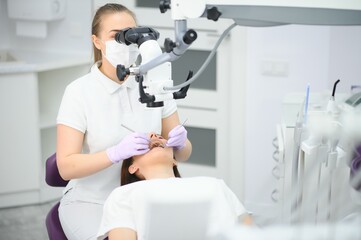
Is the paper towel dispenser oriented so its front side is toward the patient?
yes

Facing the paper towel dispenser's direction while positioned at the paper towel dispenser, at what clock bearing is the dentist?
The dentist is roughly at 12 o'clock from the paper towel dispenser.

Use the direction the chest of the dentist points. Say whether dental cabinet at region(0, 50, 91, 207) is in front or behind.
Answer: behind

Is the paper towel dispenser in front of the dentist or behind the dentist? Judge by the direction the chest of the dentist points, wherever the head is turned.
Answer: behind

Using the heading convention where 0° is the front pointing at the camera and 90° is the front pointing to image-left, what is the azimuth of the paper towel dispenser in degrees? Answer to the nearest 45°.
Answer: approximately 0°

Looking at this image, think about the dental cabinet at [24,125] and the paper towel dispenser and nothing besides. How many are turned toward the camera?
2

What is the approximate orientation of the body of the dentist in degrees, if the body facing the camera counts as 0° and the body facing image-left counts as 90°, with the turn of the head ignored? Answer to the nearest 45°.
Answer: approximately 315°
